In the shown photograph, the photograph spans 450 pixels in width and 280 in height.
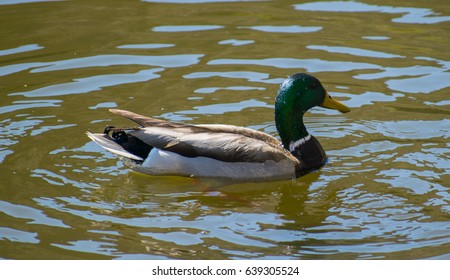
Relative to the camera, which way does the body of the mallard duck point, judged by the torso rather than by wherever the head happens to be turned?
to the viewer's right
